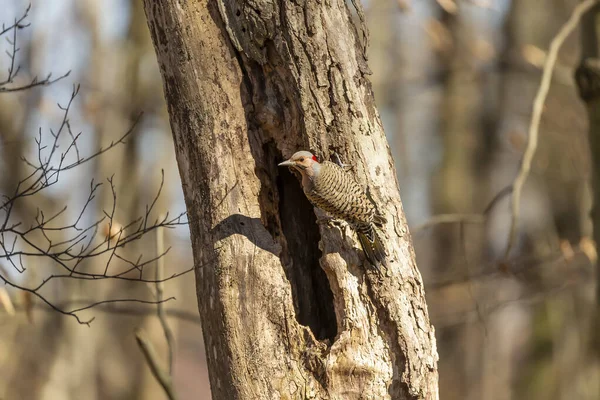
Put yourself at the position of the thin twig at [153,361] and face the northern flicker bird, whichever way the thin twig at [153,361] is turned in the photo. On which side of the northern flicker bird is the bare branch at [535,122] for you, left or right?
left

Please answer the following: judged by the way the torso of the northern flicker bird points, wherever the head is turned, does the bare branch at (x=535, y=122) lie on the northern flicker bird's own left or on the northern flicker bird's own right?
on the northern flicker bird's own right

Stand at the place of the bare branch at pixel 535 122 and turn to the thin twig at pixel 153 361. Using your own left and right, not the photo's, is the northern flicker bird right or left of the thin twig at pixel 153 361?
left
